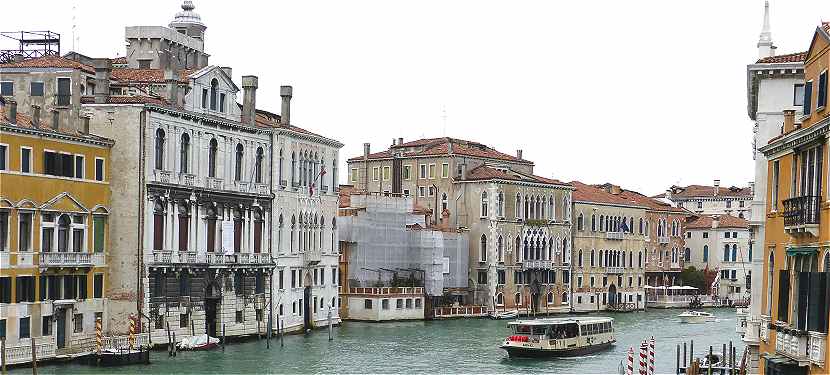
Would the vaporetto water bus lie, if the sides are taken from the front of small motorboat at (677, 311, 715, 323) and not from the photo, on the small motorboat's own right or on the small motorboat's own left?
on the small motorboat's own left

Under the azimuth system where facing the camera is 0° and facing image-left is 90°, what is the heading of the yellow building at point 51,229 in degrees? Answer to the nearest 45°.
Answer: approximately 315°

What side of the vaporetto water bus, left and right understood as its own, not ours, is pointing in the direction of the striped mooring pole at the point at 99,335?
front

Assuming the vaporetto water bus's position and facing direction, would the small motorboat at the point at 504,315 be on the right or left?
on its right

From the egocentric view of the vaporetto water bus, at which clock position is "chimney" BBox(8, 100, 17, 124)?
The chimney is roughly at 12 o'clock from the vaporetto water bus.

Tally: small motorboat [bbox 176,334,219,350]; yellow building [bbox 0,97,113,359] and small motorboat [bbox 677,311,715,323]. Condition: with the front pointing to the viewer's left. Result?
1
